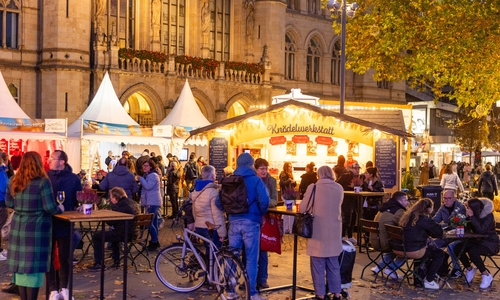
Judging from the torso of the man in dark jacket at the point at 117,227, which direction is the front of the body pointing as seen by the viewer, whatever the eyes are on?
to the viewer's left

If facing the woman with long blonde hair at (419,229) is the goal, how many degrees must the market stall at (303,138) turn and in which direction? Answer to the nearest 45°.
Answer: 0° — it already faces them

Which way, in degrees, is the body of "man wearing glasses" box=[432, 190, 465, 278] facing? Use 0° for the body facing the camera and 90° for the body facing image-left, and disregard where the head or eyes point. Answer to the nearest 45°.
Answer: approximately 45°

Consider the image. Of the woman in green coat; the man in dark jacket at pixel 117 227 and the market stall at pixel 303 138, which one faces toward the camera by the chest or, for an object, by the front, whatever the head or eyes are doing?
the market stall

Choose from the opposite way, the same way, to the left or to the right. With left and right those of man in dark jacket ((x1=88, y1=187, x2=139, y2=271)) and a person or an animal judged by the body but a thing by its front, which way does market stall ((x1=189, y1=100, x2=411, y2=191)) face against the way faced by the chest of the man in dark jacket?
to the left

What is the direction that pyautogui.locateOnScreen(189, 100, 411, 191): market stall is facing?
toward the camera

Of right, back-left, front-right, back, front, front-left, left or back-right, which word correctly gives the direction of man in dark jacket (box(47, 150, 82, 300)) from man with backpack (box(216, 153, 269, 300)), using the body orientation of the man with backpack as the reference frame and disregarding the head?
back-left

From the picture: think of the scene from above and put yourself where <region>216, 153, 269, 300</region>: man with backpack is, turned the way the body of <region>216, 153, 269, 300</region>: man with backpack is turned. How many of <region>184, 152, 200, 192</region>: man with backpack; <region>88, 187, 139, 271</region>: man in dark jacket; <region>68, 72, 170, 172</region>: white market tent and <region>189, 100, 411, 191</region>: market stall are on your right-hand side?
0

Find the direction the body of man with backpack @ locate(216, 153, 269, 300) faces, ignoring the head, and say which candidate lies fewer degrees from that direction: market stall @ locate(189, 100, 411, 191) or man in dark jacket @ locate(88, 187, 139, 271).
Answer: the market stall

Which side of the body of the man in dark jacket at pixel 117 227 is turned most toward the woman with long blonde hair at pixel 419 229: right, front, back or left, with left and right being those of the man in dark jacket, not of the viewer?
back

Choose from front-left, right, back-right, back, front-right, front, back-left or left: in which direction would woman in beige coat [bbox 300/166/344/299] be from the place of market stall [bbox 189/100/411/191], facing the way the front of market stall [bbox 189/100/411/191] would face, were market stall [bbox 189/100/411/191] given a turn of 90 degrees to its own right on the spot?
left
